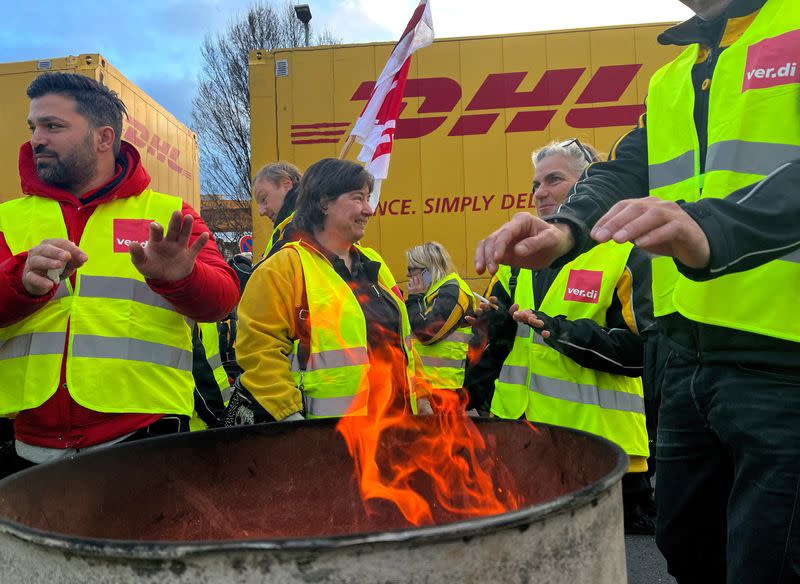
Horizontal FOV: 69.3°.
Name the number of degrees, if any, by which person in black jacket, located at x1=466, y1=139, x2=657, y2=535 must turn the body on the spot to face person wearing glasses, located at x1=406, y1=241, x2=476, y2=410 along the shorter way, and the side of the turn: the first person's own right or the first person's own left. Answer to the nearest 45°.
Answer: approximately 90° to the first person's own right

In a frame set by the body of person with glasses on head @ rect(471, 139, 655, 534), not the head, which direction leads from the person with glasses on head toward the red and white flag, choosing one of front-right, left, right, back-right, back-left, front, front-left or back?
right

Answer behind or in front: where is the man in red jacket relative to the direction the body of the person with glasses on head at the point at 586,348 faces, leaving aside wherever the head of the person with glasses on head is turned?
in front

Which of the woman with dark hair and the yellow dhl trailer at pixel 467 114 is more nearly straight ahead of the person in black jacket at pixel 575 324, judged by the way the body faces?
the woman with dark hair

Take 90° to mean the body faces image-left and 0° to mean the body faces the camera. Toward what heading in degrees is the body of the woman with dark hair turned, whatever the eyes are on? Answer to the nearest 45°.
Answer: approximately 315°

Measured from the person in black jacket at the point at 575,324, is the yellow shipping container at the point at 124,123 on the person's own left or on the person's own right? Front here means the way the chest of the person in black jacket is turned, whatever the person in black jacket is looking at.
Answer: on the person's own right

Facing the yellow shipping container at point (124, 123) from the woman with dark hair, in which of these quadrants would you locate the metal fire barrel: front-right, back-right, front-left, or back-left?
back-left

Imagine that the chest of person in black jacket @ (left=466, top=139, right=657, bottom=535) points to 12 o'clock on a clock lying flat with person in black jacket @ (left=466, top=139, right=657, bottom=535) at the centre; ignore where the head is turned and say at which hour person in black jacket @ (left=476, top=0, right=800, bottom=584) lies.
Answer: person in black jacket @ (left=476, top=0, right=800, bottom=584) is roughly at 10 o'clock from person in black jacket @ (left=466, top=139, right=657, bottom=535).

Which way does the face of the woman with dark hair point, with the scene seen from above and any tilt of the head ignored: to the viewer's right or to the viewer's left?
to the viewer's right

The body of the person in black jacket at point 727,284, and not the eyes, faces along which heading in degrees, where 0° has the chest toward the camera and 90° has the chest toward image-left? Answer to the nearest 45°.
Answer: approximately 45°

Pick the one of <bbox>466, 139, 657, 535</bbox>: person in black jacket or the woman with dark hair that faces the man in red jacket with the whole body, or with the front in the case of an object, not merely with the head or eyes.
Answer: the person in black jacket

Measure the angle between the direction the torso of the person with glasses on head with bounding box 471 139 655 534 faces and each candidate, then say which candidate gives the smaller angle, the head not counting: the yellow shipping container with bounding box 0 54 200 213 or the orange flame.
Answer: the orange flame

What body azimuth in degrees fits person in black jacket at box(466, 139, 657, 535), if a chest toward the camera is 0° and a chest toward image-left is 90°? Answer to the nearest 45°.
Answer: approximately 45°
